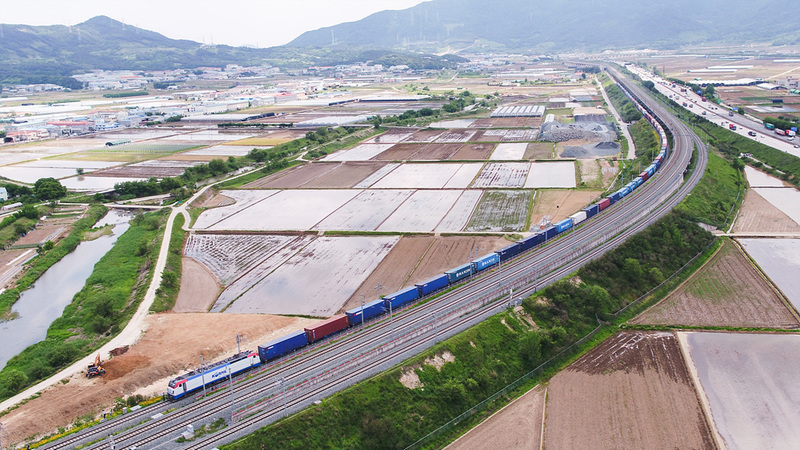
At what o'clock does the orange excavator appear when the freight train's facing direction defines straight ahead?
The orange excavator is roughly at 1 o'clock from the freight train.

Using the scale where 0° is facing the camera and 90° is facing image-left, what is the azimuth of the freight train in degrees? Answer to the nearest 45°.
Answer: approximately 45°
